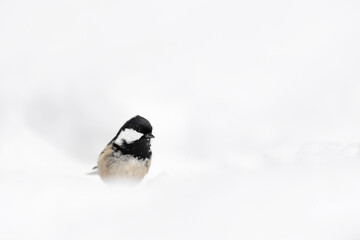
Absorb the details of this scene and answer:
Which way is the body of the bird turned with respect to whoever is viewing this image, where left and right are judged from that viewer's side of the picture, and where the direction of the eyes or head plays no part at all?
facing the viewer and to the right of the viewer
